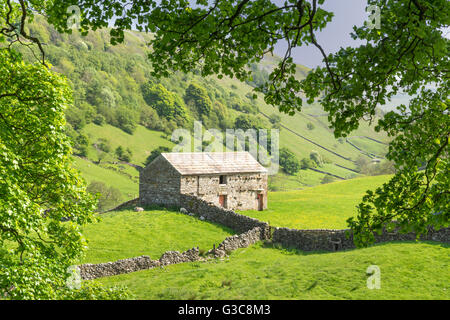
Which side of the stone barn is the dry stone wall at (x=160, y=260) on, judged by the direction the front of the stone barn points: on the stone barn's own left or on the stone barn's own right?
on the stone barn's own right

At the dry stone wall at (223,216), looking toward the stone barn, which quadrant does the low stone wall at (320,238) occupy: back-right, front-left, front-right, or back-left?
back-right

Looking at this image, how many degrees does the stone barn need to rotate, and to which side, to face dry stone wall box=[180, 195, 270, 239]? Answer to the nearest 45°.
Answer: approximately 45° to its right

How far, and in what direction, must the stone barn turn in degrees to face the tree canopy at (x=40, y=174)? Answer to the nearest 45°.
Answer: approximately 45° to its right

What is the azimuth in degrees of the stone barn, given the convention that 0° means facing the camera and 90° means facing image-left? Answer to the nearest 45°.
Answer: approximately 315°
